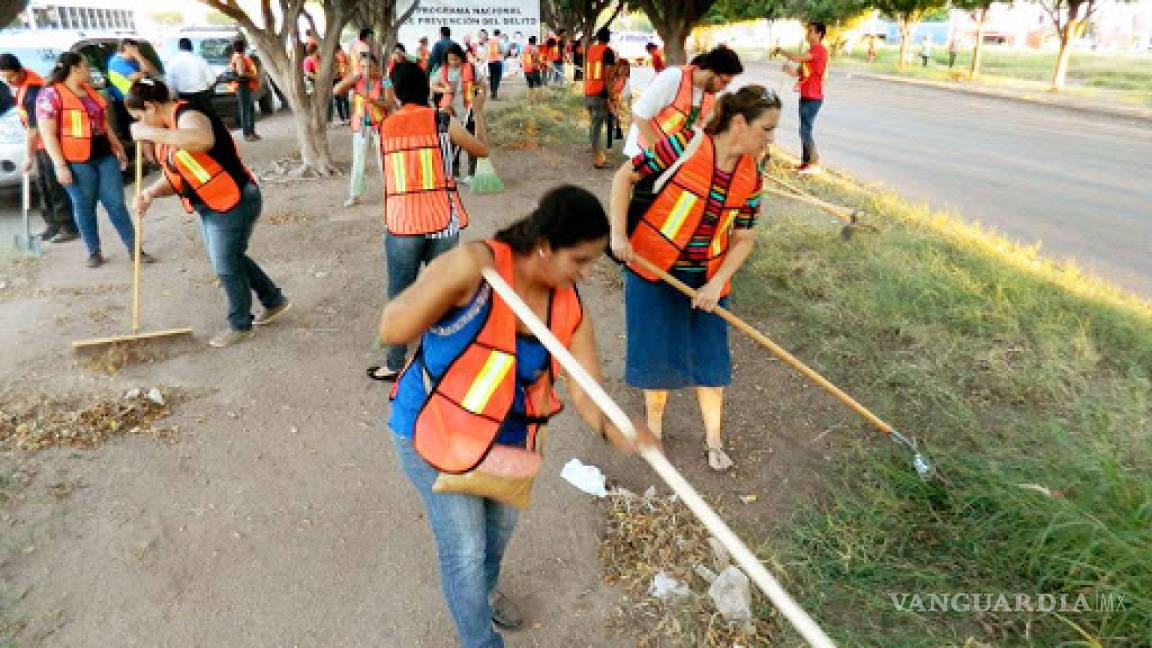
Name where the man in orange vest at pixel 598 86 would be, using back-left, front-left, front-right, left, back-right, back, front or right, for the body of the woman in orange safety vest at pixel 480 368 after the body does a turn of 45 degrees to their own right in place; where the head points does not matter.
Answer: back

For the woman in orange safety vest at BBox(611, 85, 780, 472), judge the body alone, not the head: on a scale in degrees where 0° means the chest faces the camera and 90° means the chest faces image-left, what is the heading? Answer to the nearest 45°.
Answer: approximately 315°

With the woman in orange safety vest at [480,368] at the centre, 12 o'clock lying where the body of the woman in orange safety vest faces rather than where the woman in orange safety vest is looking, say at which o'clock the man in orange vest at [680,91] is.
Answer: The man in orange vest is roughly at 8 o'clock from the woman in orange safety vest.

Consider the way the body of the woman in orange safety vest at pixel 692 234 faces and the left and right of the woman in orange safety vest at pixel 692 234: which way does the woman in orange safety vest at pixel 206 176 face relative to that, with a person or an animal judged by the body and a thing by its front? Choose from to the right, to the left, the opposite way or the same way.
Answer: to the right

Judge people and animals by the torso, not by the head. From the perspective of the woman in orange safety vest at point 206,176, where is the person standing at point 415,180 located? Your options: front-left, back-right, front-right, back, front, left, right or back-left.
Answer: back-left

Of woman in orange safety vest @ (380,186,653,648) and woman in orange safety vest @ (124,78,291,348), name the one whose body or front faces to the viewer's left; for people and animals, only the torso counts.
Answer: woman in orange safety vest @ (124,78,291,348)

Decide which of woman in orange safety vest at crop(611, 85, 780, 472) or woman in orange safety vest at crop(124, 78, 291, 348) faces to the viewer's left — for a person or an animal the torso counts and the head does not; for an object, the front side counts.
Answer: woman in orange safety vest at crop(124, 78, 291, 348)

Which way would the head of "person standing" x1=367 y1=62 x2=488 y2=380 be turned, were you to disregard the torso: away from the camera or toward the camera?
away from the camera

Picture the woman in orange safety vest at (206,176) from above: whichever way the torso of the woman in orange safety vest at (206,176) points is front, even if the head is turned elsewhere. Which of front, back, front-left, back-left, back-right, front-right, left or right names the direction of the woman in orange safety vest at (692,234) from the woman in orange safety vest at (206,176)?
back-left

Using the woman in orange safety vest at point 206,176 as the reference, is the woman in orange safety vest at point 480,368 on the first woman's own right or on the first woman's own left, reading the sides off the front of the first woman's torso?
on the first woman's own left

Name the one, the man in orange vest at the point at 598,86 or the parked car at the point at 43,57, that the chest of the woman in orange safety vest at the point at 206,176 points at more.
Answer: the parked car

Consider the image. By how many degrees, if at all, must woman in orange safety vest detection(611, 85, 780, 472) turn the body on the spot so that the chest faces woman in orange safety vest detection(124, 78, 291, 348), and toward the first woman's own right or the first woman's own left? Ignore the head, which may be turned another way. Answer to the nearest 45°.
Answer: approximately 135° to the first woman's own right

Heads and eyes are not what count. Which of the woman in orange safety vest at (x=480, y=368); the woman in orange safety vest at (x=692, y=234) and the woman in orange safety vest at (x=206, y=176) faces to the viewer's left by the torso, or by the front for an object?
the woman in orange safety vest at (x=206, y=176)

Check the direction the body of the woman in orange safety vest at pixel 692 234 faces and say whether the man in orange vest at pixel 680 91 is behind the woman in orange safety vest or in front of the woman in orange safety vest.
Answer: behind

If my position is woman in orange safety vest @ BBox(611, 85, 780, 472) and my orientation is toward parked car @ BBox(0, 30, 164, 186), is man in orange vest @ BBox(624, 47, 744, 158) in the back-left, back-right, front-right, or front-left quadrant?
front-right

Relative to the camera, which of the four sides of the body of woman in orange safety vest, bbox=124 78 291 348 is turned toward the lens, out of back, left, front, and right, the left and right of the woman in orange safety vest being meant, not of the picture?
left
